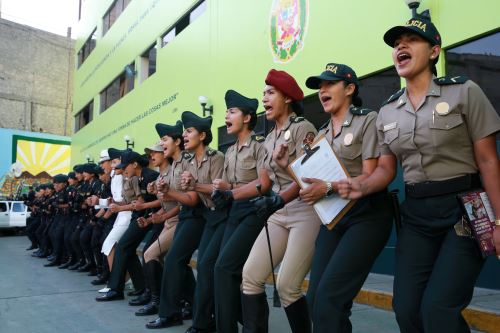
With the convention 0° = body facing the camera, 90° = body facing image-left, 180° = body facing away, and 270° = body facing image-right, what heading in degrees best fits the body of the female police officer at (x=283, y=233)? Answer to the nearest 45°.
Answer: approximately 45°

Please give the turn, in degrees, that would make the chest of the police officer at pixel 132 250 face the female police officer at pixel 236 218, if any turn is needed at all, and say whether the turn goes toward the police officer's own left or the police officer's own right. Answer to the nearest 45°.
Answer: approximately 90° to the police officer's own left

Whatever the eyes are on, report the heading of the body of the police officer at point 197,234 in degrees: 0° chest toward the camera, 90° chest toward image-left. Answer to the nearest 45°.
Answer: approximately 45°

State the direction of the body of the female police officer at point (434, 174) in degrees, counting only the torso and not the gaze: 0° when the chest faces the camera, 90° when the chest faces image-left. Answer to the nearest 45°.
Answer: approximately 45°

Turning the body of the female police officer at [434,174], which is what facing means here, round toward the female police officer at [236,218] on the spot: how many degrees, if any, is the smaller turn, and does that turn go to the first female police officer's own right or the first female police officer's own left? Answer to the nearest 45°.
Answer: approximately 90° to the first female police officer's own right

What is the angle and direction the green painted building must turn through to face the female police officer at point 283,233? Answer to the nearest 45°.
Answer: approximately 45° to its left

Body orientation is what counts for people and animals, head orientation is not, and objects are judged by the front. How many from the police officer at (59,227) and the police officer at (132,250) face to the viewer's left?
2

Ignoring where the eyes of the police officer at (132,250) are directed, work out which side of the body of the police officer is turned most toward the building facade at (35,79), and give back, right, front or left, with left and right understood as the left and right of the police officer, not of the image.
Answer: right

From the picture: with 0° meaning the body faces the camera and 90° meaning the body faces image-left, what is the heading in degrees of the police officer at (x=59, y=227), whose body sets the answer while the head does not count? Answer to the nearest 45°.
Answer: approximately 90°
